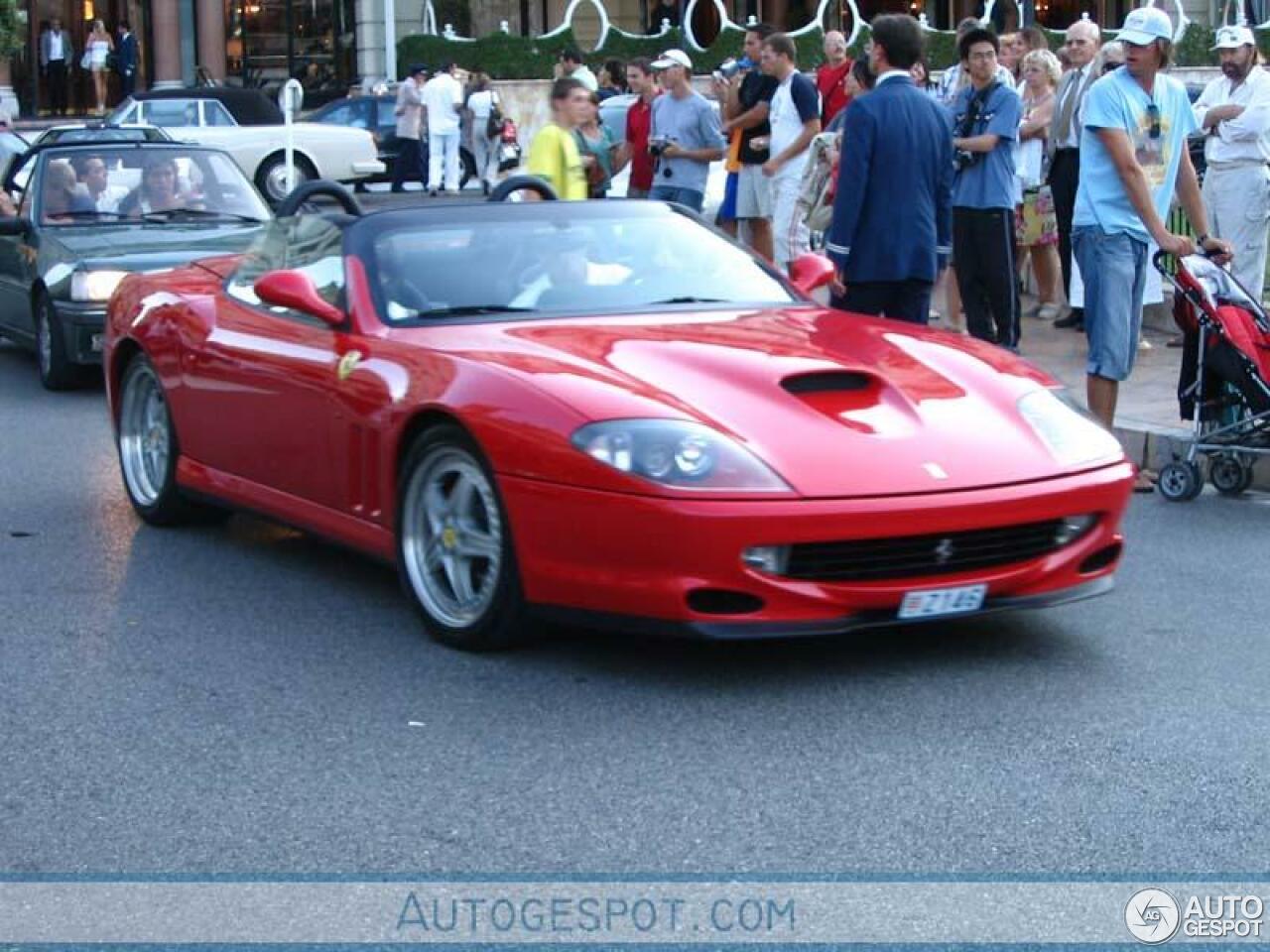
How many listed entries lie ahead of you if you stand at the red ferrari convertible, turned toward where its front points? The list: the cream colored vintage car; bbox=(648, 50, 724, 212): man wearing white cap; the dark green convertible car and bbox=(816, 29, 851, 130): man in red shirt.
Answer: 0

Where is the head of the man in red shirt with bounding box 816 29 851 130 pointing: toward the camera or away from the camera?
toward the camera

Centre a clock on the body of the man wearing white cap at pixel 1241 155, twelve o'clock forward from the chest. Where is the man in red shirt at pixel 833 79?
The man in red shirt is roughly at 3 o'clock from the man wearing white cap.

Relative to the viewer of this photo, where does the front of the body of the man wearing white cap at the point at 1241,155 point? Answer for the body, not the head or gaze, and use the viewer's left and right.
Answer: facing the viewer and to the left of the viewer

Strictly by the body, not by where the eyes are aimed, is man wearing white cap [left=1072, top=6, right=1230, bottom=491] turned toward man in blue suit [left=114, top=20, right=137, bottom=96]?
no

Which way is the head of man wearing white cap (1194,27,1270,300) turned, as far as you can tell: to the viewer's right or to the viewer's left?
to the viewer's left

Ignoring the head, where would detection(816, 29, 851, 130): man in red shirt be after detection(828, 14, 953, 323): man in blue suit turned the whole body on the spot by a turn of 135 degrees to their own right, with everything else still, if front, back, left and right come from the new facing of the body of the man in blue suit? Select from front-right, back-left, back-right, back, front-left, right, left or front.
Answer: left

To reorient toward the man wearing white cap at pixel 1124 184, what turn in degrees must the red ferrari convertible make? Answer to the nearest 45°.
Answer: approximately 90° to its left

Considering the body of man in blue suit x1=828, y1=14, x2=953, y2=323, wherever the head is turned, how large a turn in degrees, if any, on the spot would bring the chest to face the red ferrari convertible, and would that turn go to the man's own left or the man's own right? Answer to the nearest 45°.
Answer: approximately 135° to the man's own left

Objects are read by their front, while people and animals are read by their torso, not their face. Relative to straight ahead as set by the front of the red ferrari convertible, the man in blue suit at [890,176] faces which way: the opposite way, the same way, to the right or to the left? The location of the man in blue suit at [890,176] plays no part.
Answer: the opposite way

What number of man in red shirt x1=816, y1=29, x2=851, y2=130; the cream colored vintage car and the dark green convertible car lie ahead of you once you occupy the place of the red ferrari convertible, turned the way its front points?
0

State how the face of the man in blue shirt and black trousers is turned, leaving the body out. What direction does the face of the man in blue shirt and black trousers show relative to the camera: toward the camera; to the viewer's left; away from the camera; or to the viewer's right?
toward the camera
